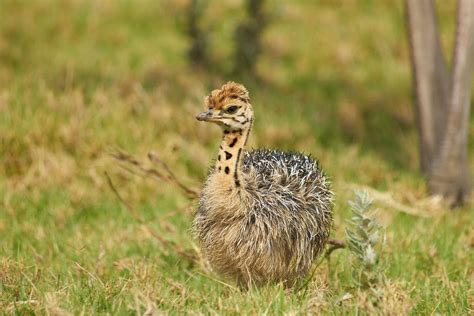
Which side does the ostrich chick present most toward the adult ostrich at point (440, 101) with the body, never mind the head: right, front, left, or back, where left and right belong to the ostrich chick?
back

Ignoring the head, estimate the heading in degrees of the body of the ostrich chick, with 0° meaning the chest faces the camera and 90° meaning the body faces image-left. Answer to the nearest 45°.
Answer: approximately 45°

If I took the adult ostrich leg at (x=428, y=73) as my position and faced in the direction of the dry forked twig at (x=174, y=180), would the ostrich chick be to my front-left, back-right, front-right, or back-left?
front-left

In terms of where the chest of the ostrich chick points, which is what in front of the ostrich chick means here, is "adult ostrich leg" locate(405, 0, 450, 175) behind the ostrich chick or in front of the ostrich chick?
behind

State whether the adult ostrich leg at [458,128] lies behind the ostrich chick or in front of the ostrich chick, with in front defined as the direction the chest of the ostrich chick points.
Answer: behind
